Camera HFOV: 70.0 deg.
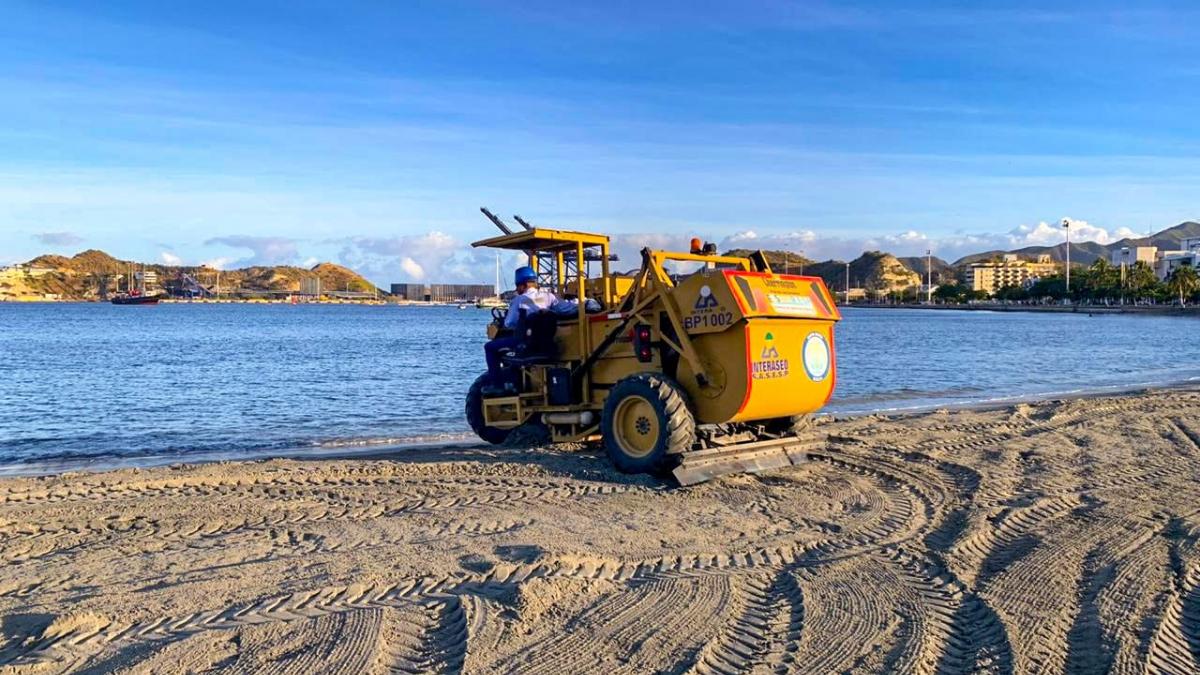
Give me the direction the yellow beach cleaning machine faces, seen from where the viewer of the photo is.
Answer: facing away from the viewer and to the left of the viewer
